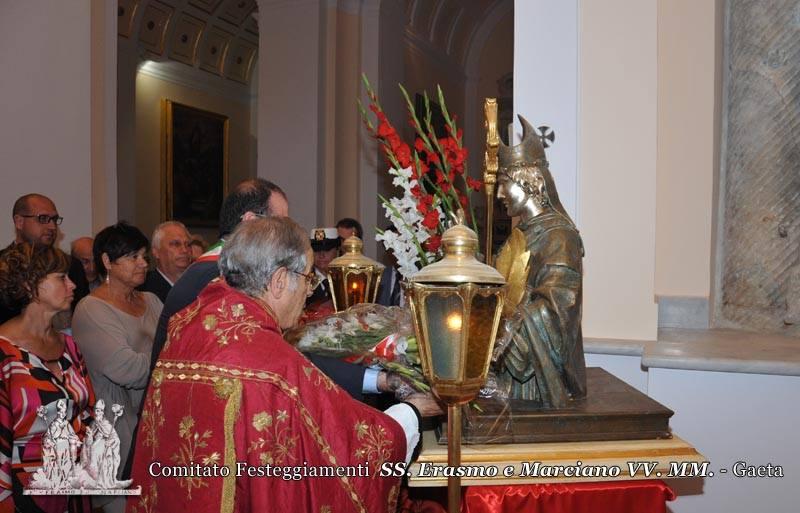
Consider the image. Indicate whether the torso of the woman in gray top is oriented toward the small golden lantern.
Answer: yes

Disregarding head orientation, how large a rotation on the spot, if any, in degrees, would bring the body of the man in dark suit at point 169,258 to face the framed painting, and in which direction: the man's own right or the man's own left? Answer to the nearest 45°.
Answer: approximately 135° to the man's own left

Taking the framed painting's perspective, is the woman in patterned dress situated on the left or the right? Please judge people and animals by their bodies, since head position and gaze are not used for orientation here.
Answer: on its right

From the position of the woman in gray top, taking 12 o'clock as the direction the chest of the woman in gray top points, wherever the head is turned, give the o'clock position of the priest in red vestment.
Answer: The priest in red vestment is roughly at 1 o'clock from the woman in gray top.

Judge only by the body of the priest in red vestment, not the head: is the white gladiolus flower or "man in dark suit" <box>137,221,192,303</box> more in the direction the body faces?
the white gladiolus flower

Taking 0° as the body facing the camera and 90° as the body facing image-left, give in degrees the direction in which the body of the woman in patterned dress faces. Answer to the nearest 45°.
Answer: approximately 315°

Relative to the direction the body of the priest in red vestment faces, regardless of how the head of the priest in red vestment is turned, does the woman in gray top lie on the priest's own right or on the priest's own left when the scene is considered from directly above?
on the priest's own left

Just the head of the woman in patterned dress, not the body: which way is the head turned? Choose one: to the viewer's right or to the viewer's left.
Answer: to the viewer's right

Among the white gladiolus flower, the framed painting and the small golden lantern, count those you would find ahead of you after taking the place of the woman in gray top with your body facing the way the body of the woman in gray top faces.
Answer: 2

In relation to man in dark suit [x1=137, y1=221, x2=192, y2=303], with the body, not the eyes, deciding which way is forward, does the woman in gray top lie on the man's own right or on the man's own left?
on the man's own right

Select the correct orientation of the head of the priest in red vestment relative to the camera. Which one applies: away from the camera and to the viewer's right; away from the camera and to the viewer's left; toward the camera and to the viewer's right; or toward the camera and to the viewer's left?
away from the camera and to the viewer's right

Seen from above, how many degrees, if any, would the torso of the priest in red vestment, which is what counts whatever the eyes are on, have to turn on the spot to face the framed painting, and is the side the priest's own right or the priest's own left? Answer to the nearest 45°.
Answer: approximately 45° to the priest's own left
